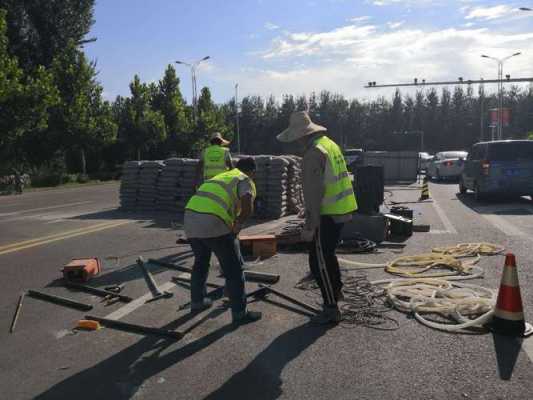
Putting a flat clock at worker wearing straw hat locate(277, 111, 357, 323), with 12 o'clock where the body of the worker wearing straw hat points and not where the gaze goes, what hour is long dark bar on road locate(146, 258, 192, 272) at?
The long dark bar on road is roughly at 12 o'clock from the worker wearing straw hat.

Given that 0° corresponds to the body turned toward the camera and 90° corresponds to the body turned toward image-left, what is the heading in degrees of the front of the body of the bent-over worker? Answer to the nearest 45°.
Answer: approximately 225°

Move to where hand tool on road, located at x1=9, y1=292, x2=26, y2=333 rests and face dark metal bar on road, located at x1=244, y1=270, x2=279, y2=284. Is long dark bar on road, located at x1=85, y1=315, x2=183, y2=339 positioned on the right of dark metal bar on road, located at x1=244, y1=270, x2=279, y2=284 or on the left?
right

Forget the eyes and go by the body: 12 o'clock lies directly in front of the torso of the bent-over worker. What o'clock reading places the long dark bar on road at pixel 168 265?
The long dark bar on road is roughly at 10 o'clock from the bent-over worker.

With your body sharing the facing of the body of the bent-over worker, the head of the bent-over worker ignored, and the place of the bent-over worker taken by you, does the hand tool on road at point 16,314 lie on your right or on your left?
on your left

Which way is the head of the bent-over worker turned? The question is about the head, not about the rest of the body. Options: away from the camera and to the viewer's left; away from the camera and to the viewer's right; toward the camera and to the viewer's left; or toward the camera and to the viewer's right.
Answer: away from the camera and to the viewer's right

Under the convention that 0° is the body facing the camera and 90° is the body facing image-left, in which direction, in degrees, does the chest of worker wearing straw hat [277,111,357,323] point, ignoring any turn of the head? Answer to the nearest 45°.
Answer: approximately 135°

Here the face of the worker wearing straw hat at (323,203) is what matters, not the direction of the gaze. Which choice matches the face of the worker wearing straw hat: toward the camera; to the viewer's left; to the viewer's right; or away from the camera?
to the viewer's left
